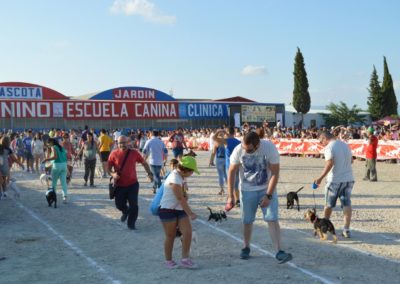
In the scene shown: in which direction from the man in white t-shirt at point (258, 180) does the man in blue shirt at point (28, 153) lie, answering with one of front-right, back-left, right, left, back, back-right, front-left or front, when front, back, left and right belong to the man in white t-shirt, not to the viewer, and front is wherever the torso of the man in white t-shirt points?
back-right

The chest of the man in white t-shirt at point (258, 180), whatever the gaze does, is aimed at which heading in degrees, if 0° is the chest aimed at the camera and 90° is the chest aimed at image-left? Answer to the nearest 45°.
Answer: approximately 0°

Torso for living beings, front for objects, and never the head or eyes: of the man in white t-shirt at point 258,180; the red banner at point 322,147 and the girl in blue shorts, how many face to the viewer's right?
1

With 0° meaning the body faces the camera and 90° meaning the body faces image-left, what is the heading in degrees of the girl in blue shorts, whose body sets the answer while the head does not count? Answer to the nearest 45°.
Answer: approximately 270°

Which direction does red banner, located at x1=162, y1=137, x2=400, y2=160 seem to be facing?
toward the camera

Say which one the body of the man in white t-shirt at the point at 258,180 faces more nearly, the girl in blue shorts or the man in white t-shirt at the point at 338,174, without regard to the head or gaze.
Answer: the girl in blue shorts

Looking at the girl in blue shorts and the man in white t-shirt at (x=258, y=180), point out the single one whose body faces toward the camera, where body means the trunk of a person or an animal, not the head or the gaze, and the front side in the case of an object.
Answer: the man in white t-shirt

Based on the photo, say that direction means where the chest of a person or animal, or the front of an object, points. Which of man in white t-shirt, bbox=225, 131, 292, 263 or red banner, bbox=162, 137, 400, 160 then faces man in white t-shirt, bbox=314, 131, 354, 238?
the red banner

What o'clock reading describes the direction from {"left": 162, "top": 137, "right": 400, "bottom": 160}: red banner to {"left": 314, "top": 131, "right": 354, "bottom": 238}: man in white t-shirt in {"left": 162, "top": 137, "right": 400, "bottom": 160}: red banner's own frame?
The man in white t-shirt is roughly at 12 o'clock from the red banner.

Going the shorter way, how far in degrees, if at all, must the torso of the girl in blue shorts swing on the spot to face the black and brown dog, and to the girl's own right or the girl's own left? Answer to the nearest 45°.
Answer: approximately 45° to the girl's own left

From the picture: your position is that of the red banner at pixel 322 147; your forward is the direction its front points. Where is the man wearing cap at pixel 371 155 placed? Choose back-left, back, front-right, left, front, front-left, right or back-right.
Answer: front

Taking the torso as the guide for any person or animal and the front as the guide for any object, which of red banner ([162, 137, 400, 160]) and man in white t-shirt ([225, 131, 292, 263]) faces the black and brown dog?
the red banner
